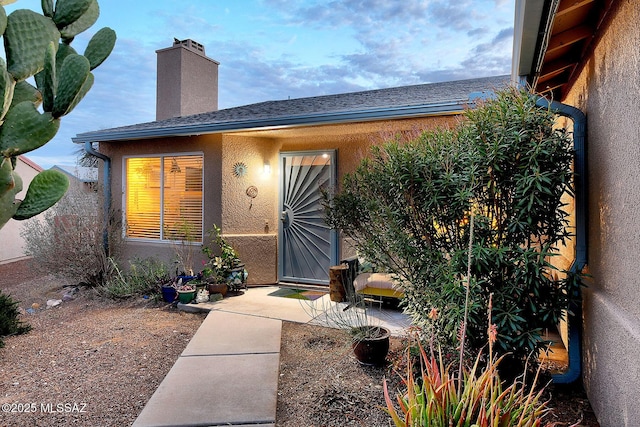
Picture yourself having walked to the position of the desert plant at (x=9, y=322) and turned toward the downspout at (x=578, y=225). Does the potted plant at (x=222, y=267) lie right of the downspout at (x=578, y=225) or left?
left

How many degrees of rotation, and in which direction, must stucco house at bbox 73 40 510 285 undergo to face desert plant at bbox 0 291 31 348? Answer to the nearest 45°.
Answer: approximately 45° to its right

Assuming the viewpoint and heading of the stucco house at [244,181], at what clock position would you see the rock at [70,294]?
The rock is roughly at 3 o'clock from the stucco house.

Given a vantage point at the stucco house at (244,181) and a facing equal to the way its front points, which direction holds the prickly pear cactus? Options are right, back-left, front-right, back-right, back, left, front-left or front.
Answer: front

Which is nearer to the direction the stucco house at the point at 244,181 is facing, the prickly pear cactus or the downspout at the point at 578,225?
the prickly pear cactus

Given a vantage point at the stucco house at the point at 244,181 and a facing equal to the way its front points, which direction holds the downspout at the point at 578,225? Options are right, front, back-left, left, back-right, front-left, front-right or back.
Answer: front-left

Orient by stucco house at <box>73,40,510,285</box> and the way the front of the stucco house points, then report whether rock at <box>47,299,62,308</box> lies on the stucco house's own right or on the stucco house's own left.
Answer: on the stucco house's own right

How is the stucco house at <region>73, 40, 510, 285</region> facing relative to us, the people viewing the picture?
facing the viewer

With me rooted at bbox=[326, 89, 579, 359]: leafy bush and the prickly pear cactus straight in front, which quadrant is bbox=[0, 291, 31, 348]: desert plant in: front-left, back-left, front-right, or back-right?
front-right

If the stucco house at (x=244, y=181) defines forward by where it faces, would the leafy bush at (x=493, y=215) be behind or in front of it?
in front
